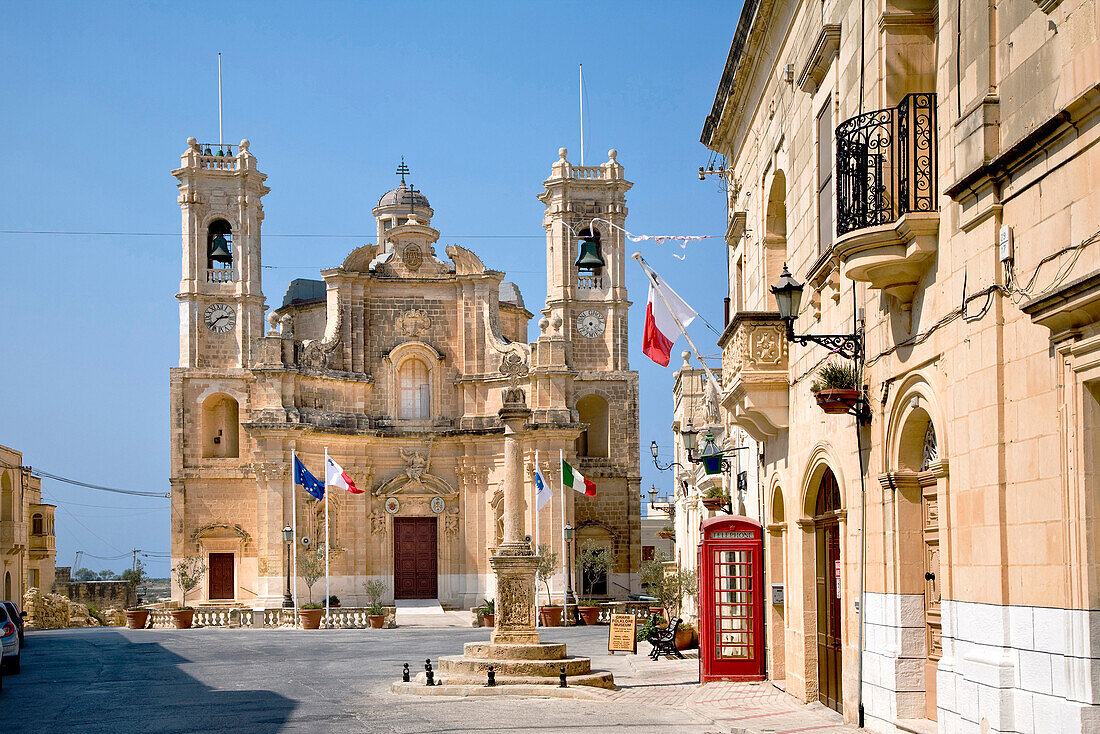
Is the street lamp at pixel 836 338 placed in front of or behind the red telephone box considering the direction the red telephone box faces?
in front

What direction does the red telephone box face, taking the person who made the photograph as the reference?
facing the viewer

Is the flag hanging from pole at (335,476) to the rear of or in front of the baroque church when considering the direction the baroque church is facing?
in front

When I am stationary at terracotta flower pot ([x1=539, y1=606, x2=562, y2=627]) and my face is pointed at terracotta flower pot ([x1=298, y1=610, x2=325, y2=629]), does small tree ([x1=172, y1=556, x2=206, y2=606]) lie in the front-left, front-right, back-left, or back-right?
front-right

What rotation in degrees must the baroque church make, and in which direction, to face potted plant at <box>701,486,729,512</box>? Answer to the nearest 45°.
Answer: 0° — it already faces it

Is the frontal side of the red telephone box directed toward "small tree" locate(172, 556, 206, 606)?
no

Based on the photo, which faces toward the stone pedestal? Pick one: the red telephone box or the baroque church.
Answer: the baroque church

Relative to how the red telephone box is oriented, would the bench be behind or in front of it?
behind

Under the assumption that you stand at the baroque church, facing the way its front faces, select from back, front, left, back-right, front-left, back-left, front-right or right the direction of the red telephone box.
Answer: front

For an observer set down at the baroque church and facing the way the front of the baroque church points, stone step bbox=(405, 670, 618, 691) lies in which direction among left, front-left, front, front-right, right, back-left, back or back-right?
front

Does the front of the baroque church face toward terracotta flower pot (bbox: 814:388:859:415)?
yes

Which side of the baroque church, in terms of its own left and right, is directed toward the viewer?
front

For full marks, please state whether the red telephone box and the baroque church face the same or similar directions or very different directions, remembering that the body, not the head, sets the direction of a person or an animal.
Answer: same or similar directions
